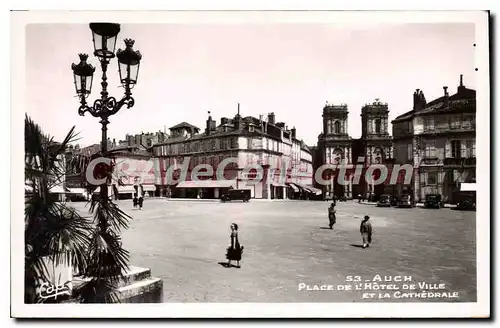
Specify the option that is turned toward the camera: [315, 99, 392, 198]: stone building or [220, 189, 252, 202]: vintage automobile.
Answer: the stone building

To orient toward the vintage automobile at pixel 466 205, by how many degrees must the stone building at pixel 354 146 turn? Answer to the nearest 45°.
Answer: approximately 90° to its left

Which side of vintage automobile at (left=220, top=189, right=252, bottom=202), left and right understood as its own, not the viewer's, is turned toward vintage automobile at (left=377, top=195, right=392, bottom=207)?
back

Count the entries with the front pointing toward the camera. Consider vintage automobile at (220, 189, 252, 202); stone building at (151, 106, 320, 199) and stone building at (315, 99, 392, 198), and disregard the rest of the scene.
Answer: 2

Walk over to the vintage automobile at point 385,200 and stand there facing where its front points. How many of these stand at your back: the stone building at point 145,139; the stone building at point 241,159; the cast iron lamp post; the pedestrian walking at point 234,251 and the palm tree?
0

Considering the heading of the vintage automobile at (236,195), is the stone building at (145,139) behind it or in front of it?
in front

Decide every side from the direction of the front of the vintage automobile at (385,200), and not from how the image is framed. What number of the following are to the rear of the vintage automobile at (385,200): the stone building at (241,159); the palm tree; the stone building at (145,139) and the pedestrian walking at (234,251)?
0

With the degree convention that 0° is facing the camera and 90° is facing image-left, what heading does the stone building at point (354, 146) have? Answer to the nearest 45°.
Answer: approximately 0°

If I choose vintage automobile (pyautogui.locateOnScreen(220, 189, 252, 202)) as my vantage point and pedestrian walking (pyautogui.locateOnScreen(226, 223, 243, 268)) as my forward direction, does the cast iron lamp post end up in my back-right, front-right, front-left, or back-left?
front-right

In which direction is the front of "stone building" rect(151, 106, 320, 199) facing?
toward the camera

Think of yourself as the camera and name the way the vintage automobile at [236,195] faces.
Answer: facing to the left of the viewer

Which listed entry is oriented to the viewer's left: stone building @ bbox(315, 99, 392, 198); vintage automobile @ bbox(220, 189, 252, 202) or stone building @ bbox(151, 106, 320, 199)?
the vintage automobile

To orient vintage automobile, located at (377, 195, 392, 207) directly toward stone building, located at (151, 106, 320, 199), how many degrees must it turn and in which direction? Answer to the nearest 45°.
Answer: approximately 45° to its right

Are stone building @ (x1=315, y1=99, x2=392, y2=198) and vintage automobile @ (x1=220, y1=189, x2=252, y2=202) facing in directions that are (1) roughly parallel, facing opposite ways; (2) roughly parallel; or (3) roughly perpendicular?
roughly perpendicular

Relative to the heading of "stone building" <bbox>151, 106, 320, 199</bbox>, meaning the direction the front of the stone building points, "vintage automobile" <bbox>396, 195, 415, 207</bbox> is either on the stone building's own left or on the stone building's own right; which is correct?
on the stone building's own left
